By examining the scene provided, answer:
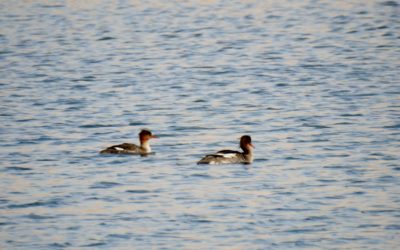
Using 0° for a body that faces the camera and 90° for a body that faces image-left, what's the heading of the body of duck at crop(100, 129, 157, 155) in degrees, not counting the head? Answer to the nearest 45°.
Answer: approximately 270°
